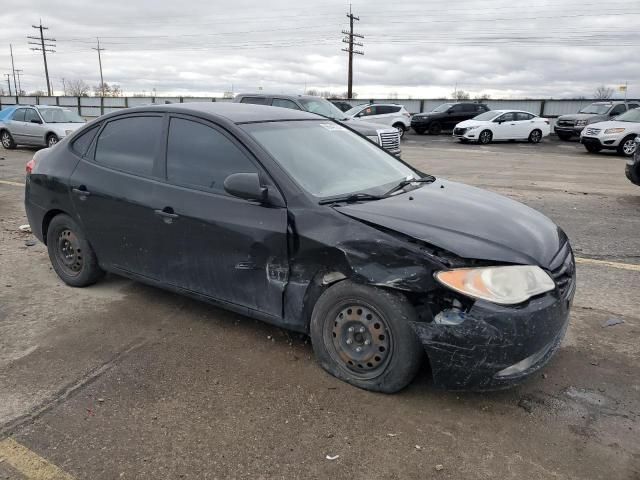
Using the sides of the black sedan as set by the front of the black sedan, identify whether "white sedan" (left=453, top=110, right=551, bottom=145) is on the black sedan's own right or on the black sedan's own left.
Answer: on the black sedan's own left

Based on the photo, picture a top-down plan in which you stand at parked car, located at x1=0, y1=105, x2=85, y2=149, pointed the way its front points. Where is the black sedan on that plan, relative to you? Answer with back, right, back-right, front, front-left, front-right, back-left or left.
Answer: front-right

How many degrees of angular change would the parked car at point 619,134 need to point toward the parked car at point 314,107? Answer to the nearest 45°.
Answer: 0° — it already faces it

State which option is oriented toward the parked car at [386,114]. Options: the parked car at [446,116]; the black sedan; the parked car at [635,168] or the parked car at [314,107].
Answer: the parked car at [446,116]

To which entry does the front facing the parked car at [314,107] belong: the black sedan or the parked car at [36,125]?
the parked car at [36,125]

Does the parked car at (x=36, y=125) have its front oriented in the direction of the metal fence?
no

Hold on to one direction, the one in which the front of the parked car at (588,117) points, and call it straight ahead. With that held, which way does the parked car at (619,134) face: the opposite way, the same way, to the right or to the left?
the same way

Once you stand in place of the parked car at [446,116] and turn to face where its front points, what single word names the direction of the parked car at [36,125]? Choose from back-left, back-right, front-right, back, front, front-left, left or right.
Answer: front

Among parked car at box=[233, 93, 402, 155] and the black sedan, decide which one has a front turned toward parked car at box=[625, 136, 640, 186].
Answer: parked car at box=[233, 93, 402, 155]

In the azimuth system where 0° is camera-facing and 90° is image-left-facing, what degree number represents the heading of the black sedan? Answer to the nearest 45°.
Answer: approximately 315°

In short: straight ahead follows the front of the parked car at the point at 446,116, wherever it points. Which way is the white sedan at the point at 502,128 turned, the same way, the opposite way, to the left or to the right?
the same way

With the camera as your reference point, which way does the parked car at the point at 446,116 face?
facing the viewer and to the left of the viewer

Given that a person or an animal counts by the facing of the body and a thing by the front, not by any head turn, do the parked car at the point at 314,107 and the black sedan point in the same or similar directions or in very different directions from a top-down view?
same or similar directions

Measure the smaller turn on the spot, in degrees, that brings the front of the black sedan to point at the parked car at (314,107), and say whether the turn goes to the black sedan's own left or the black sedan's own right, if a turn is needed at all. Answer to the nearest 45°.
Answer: approximately 135° to the black sedan's own left

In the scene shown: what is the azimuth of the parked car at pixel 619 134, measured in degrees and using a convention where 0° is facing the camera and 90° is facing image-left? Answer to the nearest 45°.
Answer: approximately 45°

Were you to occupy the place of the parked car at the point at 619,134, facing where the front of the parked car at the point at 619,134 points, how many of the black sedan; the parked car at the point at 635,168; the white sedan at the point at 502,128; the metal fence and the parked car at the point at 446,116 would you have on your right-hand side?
3

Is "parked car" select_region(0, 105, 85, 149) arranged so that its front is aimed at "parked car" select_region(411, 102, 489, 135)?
no

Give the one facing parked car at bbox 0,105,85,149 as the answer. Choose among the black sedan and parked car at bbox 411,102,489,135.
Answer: parked car at bbox 411,102,489,135

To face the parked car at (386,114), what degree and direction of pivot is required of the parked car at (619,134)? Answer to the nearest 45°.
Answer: approximately 90° to its right
